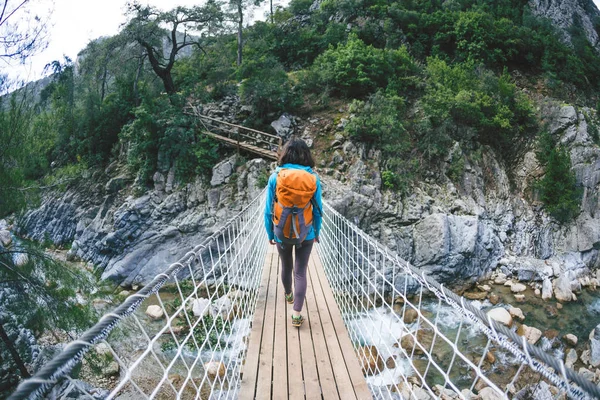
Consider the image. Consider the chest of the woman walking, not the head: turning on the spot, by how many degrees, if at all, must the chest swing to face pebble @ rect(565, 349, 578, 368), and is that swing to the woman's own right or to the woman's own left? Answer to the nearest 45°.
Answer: approximately 45° to the woman's own right

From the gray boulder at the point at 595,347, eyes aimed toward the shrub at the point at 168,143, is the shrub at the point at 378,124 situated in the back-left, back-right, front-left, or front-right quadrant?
front-right

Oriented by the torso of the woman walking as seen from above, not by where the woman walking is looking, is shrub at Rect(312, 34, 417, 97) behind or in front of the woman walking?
in front

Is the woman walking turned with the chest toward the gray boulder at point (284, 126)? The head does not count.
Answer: yes

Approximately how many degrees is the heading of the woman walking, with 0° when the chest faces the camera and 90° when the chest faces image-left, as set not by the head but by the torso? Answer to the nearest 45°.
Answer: approximately 180°

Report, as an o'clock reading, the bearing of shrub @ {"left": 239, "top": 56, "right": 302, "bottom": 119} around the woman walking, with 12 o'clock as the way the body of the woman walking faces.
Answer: The shrub is roughly at 12 o'clock from the woman walking.

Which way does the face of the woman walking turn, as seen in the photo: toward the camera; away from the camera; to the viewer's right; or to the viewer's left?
away from the camera

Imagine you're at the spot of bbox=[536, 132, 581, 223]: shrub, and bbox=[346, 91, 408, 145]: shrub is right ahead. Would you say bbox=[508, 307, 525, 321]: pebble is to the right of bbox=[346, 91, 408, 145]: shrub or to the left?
left

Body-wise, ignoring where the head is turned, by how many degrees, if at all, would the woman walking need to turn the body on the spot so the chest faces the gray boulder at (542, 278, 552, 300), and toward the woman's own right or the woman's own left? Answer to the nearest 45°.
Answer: approximately 45° to the woman's own right
